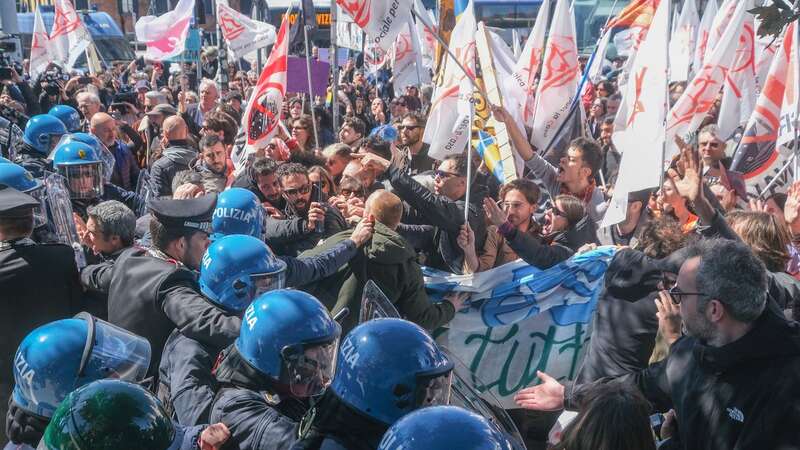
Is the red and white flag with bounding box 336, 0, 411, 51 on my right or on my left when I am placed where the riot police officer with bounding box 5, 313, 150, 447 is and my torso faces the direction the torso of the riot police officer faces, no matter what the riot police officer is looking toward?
on my left

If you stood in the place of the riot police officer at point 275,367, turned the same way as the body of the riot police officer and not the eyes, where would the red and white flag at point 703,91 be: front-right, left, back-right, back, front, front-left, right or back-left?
front-left

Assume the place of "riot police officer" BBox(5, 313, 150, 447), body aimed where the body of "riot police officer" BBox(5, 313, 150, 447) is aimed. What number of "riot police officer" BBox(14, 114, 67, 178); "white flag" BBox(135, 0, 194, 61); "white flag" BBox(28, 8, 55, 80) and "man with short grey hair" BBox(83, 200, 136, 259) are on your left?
4

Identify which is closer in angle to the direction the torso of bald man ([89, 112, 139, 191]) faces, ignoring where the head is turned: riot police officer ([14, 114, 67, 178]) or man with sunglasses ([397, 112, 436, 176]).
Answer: the man with sunglasses

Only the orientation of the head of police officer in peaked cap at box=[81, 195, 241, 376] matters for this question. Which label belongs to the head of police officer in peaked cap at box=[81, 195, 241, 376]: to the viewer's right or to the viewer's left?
to the viewer's right

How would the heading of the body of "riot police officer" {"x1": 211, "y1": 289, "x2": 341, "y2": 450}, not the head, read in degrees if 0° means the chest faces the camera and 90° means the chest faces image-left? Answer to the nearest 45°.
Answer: approximately 270°

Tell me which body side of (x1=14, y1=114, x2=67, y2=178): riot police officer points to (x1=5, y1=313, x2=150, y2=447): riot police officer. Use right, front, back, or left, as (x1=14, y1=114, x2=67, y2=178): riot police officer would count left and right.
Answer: right

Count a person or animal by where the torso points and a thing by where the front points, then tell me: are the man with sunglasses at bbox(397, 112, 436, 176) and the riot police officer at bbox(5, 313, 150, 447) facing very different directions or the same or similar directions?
very different directions

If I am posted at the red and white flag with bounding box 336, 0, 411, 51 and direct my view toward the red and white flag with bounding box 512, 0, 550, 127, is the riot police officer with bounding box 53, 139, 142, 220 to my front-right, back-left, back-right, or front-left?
back-right

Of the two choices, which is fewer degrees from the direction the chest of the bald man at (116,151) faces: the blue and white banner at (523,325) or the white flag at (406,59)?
the blue and white banner

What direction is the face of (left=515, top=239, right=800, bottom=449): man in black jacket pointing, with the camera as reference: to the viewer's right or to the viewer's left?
to the viewer's left
